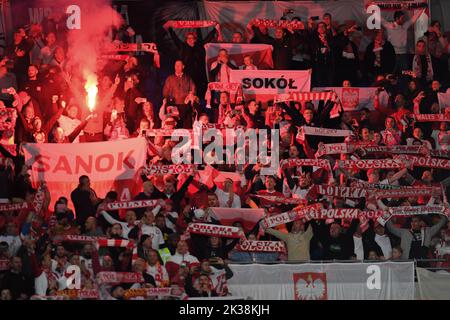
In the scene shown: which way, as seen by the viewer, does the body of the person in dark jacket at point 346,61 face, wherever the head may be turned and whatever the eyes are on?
toward the camera

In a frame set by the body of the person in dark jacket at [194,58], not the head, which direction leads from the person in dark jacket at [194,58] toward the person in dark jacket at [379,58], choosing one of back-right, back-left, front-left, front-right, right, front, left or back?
left

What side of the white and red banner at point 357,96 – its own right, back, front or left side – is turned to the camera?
front

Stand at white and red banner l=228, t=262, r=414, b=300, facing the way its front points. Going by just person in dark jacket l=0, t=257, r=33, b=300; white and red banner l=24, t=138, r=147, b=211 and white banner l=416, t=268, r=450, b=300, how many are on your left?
1

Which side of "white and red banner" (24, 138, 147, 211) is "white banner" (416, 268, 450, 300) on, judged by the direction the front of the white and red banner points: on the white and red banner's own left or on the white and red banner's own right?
on the white and red banner's own left

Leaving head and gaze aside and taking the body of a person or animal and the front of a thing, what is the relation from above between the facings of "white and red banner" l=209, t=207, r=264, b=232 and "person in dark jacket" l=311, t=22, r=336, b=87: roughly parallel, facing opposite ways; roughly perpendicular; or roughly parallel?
roughly parallel

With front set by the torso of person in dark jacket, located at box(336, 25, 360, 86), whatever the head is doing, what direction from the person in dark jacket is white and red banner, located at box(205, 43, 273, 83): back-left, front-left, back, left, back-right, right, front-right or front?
right

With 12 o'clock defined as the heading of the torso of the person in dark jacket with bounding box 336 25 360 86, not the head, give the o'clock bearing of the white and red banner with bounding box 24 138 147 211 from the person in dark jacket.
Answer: The white and red banner is roughly at 2 o'clock from the person in dark jacket.

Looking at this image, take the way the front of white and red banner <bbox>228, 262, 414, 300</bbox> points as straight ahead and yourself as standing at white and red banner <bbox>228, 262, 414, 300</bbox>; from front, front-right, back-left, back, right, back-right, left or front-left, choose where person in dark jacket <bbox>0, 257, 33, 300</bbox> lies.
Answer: right

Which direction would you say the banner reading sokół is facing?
toward the camera

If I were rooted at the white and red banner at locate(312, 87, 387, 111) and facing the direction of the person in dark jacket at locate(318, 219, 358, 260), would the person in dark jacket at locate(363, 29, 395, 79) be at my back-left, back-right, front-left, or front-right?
back-left
